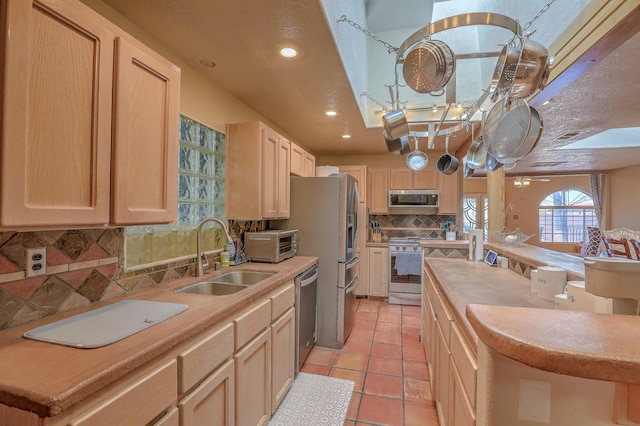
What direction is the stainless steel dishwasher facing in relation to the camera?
to the viewer's right

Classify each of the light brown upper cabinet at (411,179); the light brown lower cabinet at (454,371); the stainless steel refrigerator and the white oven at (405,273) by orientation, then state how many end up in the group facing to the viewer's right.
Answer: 1

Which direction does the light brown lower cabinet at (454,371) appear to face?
to the viewer's left

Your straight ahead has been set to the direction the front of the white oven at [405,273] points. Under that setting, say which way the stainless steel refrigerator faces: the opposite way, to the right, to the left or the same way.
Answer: to the left

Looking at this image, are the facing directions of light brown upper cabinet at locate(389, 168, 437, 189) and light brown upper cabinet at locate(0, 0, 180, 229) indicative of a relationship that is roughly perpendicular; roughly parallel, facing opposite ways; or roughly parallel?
roughly perpendicular

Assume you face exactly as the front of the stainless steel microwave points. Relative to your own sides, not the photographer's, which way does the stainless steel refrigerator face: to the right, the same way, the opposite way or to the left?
to the left

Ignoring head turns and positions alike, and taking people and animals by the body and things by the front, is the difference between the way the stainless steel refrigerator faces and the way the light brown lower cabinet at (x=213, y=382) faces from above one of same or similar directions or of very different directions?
same or similar directions

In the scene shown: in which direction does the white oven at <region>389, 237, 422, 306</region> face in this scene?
toward the camera

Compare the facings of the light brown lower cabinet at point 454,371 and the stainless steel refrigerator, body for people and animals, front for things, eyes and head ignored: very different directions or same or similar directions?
very different directions

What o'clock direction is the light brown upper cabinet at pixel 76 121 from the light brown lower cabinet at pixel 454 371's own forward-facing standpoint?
The light brown upper cabinet is roughly at 11 o'clock from the light brown lower cabinet.

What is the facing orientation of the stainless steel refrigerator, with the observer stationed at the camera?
facing to the right of the viewer

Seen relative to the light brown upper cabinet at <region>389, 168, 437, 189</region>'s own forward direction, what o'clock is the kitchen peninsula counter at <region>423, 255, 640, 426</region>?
The kitchen peninsula counter is roughly at 12 o'clock from the light brown upper cabinet.

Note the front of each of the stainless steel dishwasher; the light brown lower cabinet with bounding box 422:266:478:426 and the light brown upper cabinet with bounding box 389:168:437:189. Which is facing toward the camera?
the light brown upper cabinet

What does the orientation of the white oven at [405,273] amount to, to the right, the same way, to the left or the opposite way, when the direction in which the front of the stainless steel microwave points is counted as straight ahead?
the same way

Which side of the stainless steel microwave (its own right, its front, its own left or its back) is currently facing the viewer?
front
